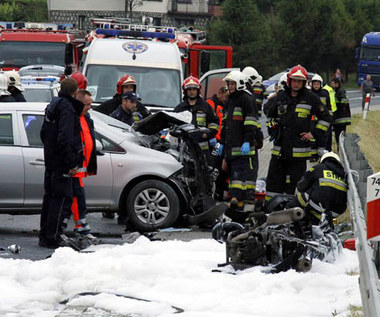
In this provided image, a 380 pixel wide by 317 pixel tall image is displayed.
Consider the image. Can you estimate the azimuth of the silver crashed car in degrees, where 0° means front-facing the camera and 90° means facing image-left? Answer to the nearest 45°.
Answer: approximately 270°

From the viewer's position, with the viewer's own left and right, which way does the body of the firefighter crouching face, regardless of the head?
facing away from the viewer and to the left of the viewer

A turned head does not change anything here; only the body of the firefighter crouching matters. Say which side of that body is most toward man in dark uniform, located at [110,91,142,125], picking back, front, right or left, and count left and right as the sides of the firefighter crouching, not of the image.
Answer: front

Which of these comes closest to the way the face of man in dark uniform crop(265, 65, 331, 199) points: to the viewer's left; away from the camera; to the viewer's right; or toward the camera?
toward the camera

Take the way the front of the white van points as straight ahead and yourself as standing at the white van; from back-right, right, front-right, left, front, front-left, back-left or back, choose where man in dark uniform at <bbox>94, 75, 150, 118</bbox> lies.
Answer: front

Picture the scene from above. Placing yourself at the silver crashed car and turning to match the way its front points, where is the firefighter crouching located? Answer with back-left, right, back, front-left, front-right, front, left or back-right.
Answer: front-right

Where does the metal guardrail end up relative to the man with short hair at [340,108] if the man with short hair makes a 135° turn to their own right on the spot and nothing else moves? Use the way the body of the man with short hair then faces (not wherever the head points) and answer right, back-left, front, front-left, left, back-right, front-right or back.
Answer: back-right

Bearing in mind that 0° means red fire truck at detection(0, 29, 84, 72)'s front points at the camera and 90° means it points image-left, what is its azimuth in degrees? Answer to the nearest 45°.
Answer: approximately 0°

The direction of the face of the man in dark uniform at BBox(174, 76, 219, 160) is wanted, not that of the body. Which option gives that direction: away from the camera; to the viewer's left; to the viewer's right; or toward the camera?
toward the camera

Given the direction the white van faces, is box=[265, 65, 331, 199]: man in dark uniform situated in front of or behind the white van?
in front

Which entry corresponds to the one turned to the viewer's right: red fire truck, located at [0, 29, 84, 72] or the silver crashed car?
the silver crashed car

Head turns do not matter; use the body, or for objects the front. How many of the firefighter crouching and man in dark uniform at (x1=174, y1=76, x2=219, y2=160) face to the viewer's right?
0

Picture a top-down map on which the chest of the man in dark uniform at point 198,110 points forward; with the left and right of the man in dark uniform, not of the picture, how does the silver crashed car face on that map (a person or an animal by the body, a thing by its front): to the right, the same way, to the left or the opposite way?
to the left

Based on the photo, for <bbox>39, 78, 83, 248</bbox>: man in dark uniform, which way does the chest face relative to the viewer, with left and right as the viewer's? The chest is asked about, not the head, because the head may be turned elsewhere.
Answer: facing away from the viewer and to the right of the viewer
